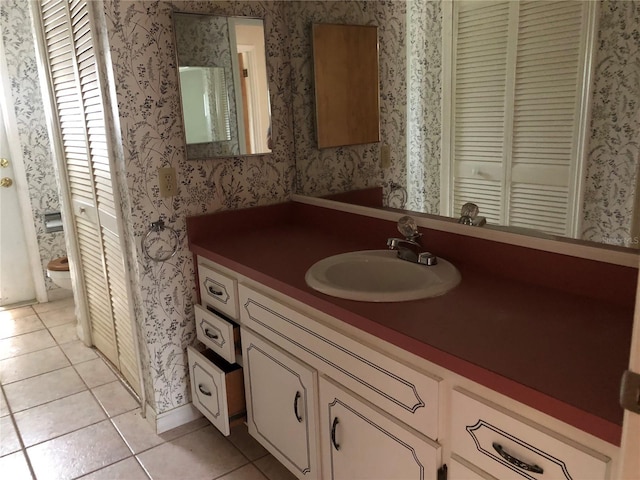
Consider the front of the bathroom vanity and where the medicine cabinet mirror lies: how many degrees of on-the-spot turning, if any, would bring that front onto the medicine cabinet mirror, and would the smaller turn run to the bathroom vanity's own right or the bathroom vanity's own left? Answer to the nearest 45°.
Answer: approximately 90° to the bathroom vanity's own right

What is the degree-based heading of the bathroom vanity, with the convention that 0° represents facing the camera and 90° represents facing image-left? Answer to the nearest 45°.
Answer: approximately 45°

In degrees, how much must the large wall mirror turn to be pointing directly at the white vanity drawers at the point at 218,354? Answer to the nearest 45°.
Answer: approximately 45° to its right

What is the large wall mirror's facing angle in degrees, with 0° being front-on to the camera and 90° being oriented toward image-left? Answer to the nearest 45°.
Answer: approximately 45°

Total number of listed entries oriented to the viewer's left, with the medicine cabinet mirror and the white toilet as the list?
1
